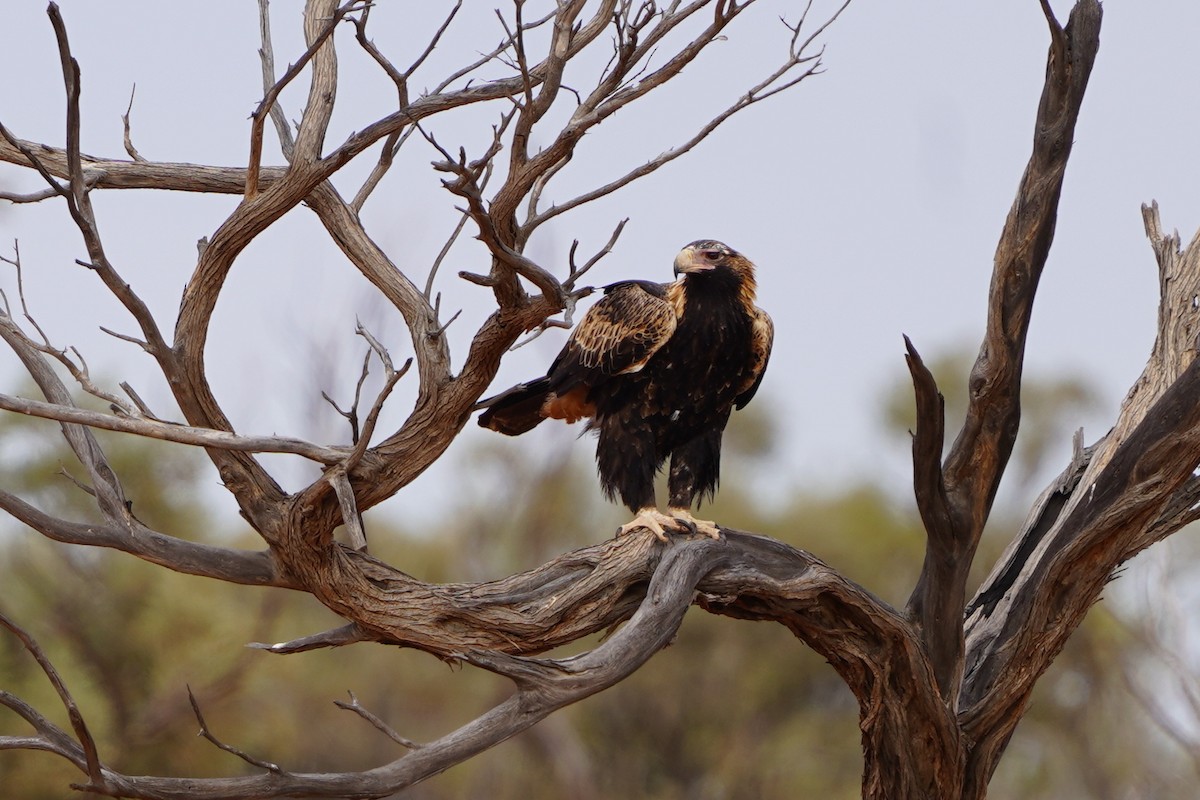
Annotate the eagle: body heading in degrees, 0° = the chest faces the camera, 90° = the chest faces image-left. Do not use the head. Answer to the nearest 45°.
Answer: approximately 315°
